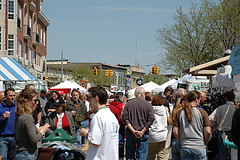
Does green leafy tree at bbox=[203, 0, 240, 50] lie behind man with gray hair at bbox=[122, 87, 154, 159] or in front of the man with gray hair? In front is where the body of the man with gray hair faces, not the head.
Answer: in front

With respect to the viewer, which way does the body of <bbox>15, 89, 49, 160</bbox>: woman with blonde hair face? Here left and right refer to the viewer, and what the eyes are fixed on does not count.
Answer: facing to the right of the viewer

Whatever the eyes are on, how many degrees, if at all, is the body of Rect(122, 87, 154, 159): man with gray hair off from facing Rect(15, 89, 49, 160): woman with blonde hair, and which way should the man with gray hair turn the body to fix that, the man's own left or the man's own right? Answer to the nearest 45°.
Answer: approximately 135° to the man's own left

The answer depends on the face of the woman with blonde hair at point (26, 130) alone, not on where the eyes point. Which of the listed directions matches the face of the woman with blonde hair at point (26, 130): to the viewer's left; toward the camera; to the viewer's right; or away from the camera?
to the viewer's right

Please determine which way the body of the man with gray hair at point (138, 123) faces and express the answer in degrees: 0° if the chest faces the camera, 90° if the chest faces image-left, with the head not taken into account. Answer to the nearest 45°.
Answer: approximately 180°

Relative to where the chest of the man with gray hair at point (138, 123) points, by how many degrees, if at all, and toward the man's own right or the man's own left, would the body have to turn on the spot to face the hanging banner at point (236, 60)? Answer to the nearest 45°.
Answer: approximately 90° to the man's own right

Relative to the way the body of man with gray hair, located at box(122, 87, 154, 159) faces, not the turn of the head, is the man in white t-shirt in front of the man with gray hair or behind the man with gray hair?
behind

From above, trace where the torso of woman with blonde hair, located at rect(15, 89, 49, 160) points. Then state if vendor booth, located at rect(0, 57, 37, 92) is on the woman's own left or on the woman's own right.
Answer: on the woman's own left
